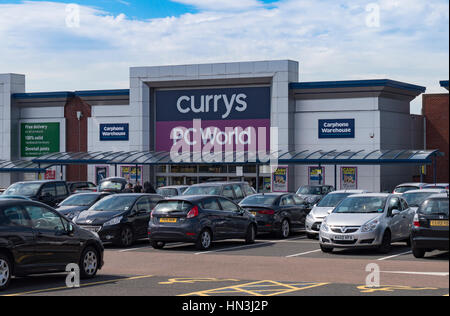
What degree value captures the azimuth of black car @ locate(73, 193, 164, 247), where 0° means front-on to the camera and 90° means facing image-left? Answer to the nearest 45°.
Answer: approximately 45°

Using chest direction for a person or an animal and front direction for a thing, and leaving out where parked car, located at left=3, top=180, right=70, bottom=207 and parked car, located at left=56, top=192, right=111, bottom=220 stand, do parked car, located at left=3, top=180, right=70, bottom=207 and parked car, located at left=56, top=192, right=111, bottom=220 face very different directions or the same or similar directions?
same or similar directions

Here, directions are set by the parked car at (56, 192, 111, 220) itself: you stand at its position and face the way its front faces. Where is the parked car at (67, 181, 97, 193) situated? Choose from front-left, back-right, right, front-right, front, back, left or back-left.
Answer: back-right

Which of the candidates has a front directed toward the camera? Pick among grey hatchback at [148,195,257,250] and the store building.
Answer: the store building

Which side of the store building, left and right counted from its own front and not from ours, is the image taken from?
front

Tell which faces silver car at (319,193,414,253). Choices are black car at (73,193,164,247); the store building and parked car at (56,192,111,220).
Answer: the store building

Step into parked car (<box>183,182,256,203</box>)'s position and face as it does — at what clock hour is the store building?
The store building is roughly at 5 o'clock from the parked car.

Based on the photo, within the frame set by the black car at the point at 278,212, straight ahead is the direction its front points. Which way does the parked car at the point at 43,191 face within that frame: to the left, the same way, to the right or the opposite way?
the opposite way

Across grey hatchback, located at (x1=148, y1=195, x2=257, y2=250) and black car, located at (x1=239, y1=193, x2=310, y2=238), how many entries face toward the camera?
0

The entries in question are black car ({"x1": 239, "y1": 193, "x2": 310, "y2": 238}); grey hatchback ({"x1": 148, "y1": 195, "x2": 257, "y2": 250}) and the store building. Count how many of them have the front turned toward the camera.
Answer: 1

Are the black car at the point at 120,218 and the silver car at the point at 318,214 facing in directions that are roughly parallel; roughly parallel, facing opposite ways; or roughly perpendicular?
roughly parallel

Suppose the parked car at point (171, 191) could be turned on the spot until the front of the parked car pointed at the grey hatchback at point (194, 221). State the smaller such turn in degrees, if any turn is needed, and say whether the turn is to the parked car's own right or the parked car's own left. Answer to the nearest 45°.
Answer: approximately 45° to the parked car's own left

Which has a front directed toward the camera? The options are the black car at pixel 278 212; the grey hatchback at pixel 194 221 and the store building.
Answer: the store building

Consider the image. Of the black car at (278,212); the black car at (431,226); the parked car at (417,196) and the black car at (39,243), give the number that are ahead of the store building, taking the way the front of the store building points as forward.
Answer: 4

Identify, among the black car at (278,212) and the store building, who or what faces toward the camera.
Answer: the store building

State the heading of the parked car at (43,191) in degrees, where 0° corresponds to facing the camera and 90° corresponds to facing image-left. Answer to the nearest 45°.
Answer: approximately 45°

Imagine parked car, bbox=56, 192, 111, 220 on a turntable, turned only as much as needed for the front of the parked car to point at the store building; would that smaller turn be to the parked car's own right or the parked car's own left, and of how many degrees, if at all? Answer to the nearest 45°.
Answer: approximately 180°

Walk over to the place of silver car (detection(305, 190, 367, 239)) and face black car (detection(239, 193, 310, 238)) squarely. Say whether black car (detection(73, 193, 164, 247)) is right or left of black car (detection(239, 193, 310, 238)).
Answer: left

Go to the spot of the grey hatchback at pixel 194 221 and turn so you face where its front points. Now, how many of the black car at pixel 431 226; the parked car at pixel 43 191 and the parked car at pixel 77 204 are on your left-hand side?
2
